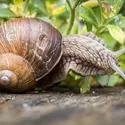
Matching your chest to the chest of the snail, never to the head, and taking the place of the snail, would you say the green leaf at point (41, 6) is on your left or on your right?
on your left

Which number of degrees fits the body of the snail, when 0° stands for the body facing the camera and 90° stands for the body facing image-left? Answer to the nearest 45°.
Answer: approximately 270°
